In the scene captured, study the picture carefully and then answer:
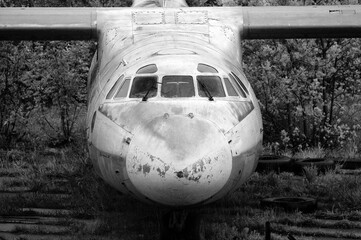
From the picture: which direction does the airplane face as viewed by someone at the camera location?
facing the viewer
